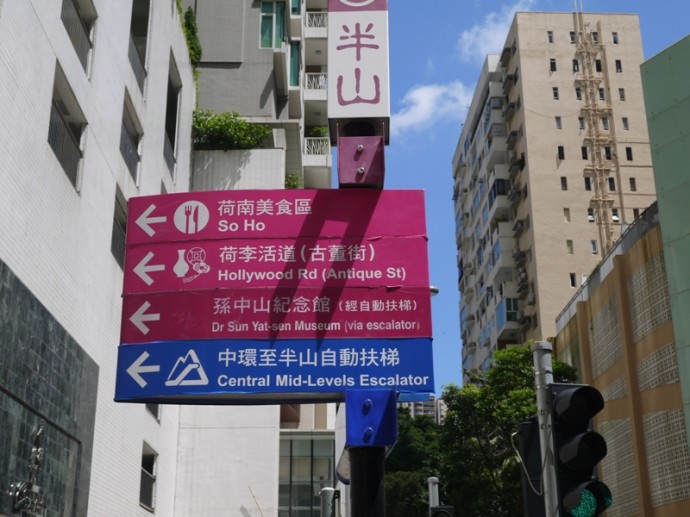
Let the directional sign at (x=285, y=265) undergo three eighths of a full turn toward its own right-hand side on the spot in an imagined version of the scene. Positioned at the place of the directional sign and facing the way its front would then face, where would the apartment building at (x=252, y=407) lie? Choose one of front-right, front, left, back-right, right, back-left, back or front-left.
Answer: front-right

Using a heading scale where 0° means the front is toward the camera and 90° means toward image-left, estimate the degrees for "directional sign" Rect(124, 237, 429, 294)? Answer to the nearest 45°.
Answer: approximately 0°

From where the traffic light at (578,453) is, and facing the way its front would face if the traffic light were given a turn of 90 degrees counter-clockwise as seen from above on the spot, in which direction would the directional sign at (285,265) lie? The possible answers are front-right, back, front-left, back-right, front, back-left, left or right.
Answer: back-left

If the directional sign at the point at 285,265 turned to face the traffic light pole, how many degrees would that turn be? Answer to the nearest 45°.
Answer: approximately 90° to its left

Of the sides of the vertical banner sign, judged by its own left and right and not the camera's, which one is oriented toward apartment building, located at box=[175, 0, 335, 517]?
back

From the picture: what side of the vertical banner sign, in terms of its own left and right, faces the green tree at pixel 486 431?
back

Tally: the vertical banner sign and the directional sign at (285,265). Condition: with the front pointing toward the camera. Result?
2

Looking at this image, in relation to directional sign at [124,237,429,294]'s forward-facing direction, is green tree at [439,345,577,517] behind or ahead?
behind

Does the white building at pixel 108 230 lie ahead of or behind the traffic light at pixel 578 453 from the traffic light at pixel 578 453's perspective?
behind
